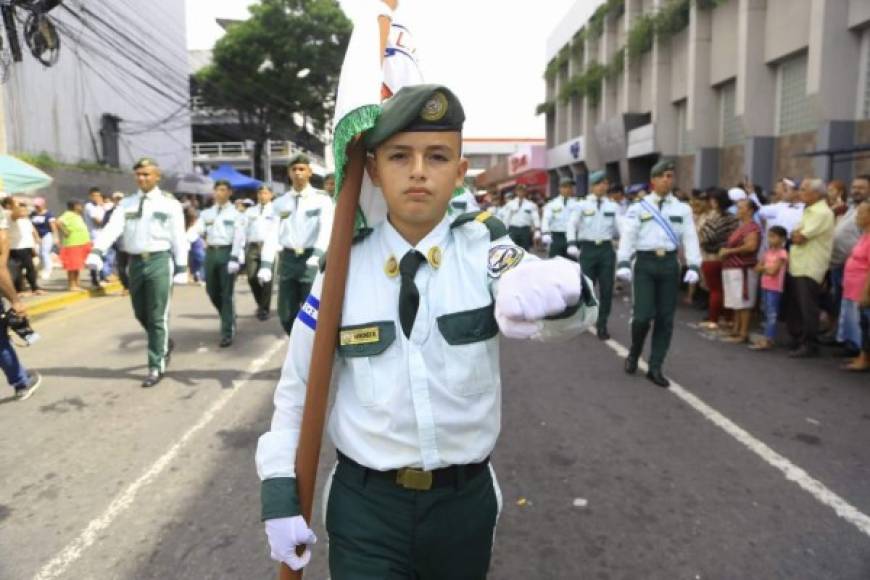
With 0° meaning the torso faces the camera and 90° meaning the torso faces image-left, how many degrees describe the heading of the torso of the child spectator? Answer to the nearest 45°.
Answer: approximately 90°

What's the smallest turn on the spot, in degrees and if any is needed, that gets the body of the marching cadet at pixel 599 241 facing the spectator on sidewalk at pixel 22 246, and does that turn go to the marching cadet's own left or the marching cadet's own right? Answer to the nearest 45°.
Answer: approximately 90° to the marching cadet's own right

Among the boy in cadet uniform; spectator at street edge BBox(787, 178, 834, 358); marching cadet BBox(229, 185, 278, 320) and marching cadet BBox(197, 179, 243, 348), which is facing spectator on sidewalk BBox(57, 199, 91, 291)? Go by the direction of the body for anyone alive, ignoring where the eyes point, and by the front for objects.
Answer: spectator at street edge BBox(787, 178, 834, 358)

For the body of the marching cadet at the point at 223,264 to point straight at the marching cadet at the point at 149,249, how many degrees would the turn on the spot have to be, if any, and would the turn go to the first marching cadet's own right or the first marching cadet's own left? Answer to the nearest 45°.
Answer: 0° — they already face them

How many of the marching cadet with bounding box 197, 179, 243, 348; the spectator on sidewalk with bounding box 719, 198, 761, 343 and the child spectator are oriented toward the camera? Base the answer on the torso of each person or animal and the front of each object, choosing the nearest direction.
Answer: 1

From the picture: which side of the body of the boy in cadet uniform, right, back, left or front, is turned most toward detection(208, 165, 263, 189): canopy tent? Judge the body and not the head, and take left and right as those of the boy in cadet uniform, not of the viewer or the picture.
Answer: back

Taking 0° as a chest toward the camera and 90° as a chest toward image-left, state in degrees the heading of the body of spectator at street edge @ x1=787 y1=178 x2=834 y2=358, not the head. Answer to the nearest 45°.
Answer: approximately 90°

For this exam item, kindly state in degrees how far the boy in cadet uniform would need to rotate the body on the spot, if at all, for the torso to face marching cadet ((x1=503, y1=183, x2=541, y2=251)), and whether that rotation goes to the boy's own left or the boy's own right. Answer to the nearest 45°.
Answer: approximately 180°

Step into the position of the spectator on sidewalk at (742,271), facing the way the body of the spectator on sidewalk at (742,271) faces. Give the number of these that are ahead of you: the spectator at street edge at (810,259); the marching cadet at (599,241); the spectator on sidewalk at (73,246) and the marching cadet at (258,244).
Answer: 3

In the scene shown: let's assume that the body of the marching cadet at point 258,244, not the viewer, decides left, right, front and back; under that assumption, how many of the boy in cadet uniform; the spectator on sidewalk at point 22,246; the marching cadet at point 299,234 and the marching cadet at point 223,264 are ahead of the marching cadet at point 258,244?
3

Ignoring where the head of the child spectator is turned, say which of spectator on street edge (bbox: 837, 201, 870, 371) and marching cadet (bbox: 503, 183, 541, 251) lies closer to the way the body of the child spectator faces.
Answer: the marching cadet

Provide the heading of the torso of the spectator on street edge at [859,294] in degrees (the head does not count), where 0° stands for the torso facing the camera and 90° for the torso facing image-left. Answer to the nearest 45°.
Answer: approximately 90°

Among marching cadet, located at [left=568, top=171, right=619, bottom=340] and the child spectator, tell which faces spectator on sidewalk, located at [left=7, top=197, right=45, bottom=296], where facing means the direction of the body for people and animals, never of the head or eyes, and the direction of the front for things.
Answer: the child spectator

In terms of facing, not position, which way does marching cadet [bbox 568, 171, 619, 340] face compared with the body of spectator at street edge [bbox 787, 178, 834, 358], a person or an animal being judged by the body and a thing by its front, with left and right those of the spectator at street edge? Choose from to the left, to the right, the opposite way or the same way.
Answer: to the left
